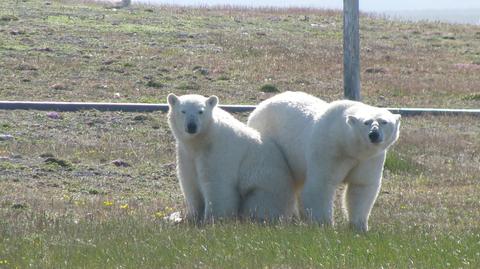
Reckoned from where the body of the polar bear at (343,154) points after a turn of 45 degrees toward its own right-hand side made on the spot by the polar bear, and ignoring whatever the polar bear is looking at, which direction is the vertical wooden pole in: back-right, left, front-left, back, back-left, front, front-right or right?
back

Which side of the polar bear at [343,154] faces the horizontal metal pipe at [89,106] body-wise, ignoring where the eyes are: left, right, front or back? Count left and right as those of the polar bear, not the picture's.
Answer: back

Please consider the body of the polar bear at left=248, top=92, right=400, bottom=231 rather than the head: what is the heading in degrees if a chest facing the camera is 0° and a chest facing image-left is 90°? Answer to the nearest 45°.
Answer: approximately 315°
